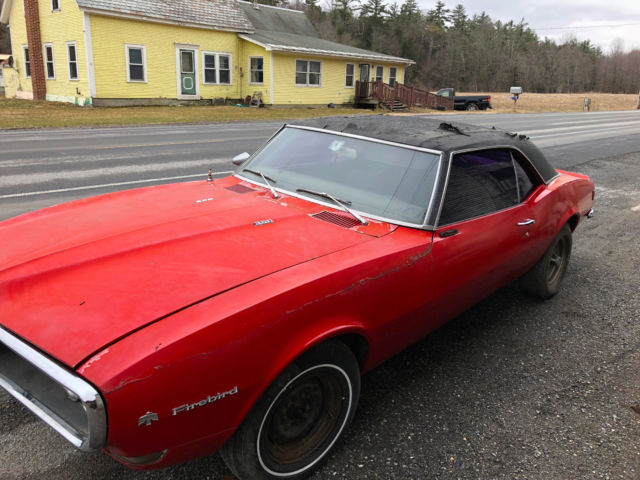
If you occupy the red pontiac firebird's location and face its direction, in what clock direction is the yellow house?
The yellow house is roughly at 4 o'clock from the red pontiac firebird.

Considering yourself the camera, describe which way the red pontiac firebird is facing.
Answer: facing the viewer and to the left of the viewer
